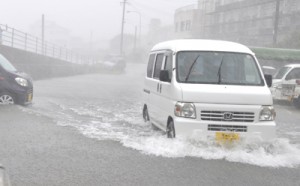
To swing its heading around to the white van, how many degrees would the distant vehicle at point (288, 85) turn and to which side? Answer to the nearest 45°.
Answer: approximately 45° to its left

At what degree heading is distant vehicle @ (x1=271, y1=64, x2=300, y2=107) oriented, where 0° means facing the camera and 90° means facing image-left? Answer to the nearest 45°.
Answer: approximately 45°

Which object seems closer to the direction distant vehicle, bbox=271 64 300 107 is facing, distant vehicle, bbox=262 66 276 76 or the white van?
the white van

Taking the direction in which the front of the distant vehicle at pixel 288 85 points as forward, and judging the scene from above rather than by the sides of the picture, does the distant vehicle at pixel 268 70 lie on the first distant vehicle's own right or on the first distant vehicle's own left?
on the first distant vehicle's own right
